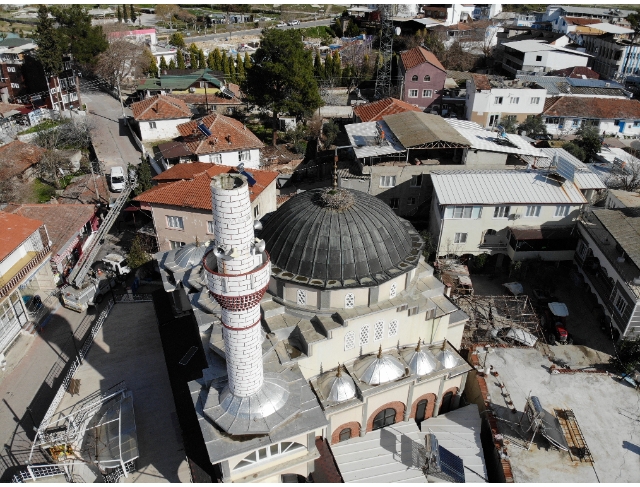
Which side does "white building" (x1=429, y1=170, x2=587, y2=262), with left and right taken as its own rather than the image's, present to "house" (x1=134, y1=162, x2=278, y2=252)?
right

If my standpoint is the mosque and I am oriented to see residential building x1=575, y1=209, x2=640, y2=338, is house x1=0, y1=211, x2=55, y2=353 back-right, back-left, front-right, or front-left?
back-left

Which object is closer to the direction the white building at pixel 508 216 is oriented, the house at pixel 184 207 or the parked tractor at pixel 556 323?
the parked tractor

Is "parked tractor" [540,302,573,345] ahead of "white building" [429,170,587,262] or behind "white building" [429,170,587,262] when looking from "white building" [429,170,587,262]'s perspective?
ahead

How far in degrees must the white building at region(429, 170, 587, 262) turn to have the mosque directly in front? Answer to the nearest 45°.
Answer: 0° — it already faces it

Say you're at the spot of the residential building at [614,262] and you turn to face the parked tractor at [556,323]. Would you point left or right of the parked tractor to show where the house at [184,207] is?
right

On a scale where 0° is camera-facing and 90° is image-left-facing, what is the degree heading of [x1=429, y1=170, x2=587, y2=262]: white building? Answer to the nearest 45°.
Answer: approximately 0°

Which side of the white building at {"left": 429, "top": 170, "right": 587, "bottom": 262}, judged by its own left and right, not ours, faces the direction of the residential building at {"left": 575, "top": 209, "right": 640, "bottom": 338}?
left

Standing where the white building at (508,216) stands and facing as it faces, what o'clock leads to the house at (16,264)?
The house is roughly at 2 o'clock from the white building.
